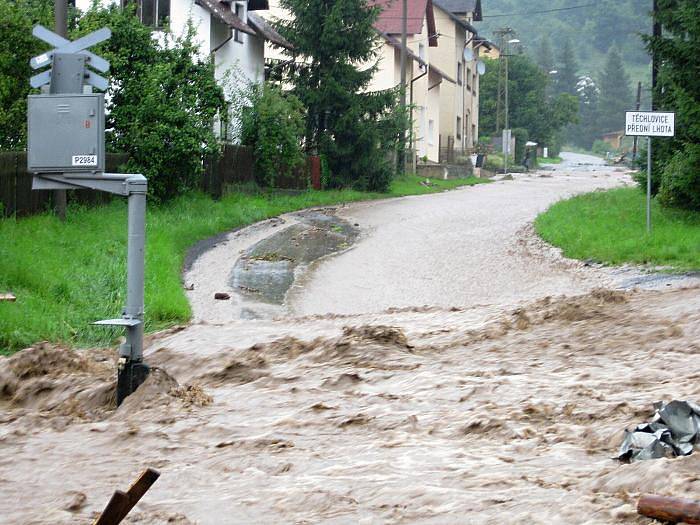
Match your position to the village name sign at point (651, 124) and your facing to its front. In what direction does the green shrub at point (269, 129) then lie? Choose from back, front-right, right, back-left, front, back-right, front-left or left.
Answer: back-right

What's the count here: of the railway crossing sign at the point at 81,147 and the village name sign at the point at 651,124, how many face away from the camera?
1

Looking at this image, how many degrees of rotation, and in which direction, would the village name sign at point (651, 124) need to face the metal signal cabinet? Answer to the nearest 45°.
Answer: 0° — it already faces it

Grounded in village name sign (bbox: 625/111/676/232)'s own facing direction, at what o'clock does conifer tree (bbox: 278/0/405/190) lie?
The conifer tree is roughly at 5 o'clock from the village name sign.

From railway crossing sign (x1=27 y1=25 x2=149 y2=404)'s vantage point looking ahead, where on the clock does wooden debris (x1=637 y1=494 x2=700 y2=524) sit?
The wooden debris is roughly at 5 o'clock from the railway crossing sign.

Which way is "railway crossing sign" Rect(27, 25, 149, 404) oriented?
away from the camera

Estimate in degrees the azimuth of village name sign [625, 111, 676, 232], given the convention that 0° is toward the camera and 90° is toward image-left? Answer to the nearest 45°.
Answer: approximately 0°
